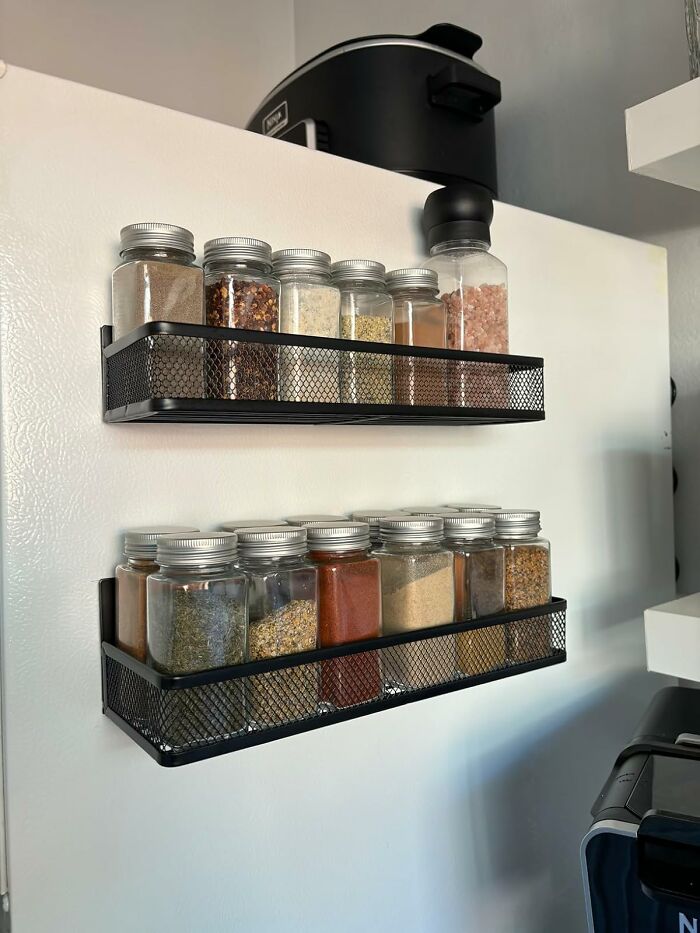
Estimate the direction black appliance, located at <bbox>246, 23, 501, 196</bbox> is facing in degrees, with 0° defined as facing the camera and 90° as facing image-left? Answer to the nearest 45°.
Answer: approximately 45°
